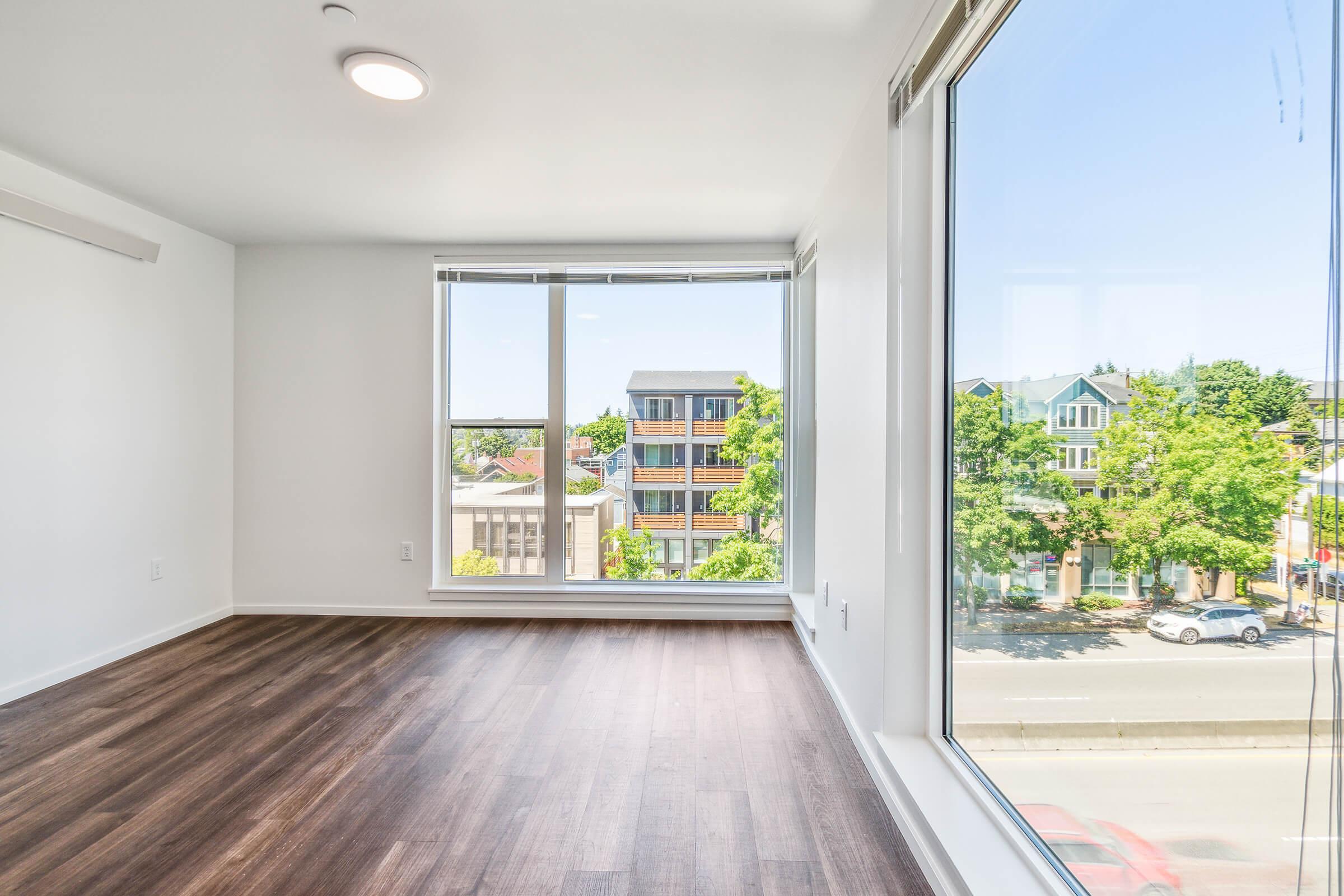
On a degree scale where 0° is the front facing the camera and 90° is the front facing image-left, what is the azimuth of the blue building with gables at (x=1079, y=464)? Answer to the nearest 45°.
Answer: approximately 0°
